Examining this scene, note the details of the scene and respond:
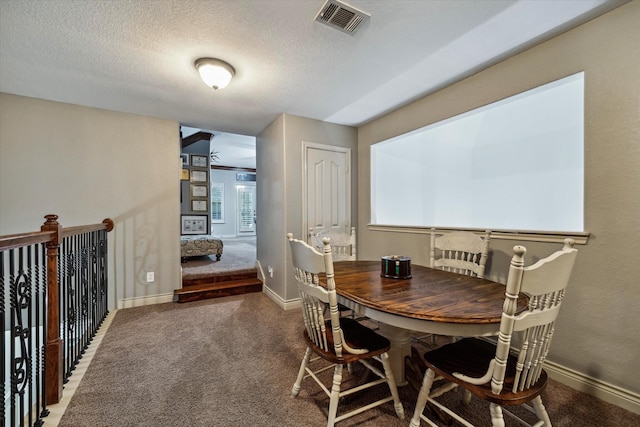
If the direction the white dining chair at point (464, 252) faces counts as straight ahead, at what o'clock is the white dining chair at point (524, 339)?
the white dining chair at point (524, 339) is roughly at 10 o'clock from the white dining chair at point (464, 252).

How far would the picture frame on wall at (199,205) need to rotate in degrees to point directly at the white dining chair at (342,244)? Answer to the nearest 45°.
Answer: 0° — it already faces it

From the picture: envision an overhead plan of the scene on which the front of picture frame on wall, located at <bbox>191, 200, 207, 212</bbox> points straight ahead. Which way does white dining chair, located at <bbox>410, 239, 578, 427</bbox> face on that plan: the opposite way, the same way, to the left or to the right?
the opposite way

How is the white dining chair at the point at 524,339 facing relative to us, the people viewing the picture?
facing away from the viewer and to the left of the viewer

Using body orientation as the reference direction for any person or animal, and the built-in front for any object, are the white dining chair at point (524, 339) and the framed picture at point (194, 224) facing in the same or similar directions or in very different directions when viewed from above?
very different directions
